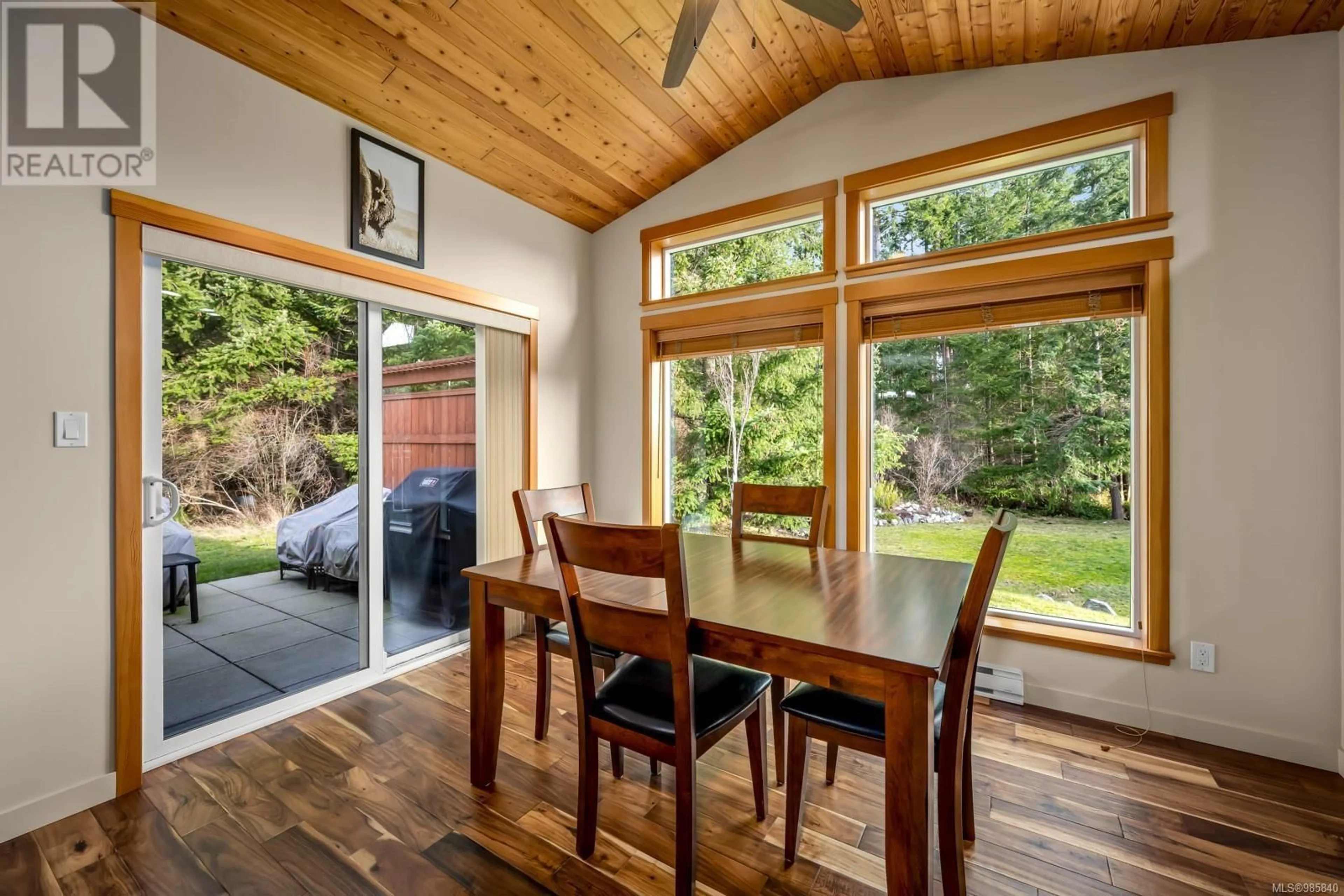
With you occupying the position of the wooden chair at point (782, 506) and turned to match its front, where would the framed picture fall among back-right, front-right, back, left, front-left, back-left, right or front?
front-right

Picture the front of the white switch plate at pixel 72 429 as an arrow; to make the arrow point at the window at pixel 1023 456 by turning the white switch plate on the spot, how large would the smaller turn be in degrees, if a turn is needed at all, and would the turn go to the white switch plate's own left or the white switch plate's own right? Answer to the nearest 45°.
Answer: approximately 45° to the white switch plate's own left

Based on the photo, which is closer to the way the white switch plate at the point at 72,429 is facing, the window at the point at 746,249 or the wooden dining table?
the wooden dining table

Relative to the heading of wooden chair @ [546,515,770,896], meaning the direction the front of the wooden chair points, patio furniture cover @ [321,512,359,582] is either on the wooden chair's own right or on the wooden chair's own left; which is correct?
on the wooden chair's own left

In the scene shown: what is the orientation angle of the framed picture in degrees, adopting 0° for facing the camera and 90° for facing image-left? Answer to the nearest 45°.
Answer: approximately 315°

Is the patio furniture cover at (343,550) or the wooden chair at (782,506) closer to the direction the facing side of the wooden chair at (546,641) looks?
the wooden chair

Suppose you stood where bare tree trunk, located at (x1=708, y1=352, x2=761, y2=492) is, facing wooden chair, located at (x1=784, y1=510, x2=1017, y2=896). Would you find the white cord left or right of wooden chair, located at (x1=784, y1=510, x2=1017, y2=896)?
left
